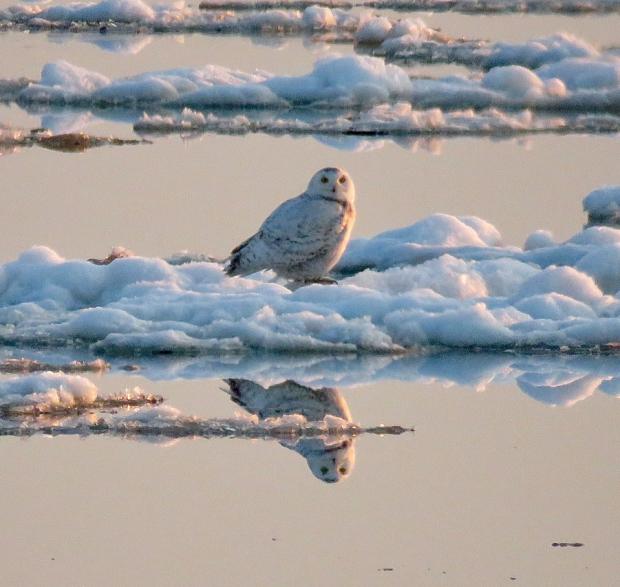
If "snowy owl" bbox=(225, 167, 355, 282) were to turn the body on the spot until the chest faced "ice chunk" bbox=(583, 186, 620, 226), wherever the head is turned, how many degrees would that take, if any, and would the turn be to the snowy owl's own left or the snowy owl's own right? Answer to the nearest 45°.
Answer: approximately 45° to the snowy owl's own left

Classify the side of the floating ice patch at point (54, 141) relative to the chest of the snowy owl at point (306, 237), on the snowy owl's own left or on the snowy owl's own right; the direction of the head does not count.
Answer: on the snowy owl's own left

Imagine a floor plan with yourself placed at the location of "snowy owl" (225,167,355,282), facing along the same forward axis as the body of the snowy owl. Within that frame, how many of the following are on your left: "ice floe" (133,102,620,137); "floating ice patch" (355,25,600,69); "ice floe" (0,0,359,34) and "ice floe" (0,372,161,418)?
3

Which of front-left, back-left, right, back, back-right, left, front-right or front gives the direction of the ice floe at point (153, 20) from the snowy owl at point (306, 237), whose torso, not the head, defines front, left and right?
left

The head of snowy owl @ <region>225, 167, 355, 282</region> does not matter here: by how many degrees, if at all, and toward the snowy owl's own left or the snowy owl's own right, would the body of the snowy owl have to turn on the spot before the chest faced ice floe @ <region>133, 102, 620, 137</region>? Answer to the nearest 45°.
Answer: approximately 90° to the snowy owl's own left

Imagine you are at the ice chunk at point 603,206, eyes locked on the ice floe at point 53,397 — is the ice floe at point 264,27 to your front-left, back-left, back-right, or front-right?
back-right

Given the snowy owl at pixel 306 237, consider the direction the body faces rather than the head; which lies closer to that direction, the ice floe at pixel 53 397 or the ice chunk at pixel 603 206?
the ice chunk

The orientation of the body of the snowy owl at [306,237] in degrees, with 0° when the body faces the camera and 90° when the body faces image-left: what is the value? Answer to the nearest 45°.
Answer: approximately 270°

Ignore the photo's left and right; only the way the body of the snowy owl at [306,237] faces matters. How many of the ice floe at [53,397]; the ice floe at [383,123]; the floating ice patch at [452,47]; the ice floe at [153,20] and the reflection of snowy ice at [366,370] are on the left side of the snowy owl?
3

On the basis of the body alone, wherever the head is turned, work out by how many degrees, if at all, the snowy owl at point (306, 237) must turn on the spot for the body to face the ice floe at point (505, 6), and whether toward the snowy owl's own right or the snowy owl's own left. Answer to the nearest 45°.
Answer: approximately 90° to the snowy owl's own left

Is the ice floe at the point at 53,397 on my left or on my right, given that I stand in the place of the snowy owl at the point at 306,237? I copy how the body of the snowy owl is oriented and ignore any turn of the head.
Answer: on my right

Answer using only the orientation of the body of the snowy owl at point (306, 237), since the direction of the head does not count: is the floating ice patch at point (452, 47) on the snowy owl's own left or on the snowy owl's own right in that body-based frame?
on the snowy owl's own left

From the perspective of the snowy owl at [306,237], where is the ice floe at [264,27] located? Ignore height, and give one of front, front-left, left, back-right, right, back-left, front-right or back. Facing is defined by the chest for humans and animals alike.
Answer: left
